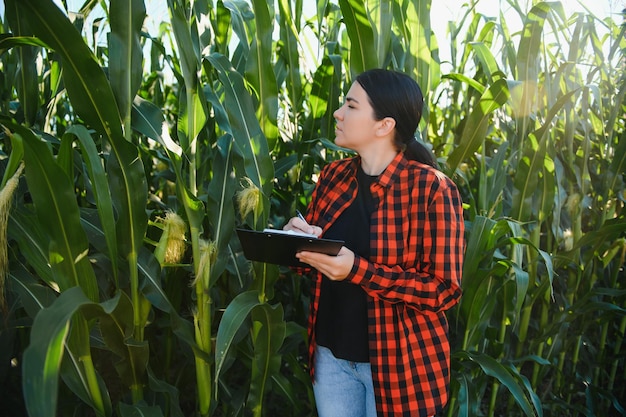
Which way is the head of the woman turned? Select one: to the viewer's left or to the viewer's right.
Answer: to the viewer's left

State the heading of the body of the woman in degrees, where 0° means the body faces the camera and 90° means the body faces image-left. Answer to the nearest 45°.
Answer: approximately 45°
